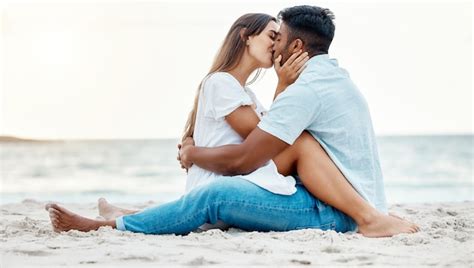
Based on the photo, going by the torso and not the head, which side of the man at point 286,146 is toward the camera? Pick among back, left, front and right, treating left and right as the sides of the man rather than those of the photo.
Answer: left

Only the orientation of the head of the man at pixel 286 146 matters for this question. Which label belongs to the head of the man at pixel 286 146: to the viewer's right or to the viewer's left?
to the viewer's left

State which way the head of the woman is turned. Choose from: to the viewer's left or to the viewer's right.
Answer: to the viewer's right

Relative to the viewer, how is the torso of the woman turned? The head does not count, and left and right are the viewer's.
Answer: facing to the right of the viewer
